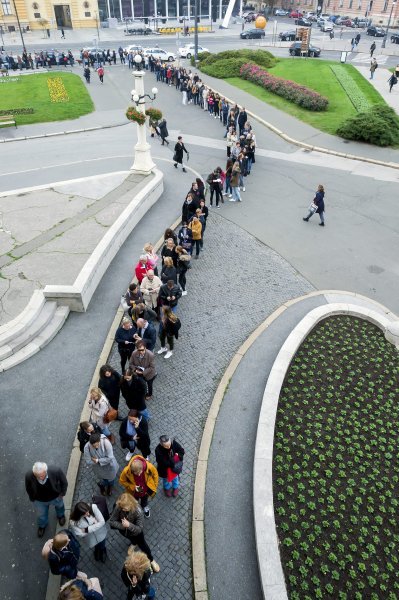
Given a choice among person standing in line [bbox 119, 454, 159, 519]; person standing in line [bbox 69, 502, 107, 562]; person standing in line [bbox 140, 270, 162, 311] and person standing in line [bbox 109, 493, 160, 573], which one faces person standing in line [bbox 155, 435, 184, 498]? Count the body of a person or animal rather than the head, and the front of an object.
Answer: person standing in line [bbox 140, 270, 162, 311]

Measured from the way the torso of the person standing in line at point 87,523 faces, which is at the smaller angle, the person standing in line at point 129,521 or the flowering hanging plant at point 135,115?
the person standing in line

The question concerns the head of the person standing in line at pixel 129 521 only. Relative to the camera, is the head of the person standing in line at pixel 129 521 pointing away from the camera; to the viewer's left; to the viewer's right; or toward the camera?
toward the camera

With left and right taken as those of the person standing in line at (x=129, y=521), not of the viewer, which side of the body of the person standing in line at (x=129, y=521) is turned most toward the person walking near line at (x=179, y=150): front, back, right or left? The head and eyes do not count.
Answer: back

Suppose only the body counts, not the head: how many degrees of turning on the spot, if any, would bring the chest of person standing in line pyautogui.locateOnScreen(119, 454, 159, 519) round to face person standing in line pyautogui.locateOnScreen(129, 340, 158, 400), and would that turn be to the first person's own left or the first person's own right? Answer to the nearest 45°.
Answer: approximately 180°

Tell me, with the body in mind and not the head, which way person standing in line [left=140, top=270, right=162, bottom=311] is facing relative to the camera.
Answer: toward the camera

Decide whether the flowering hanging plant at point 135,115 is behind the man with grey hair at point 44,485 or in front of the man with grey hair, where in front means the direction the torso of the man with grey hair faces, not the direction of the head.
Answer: behind

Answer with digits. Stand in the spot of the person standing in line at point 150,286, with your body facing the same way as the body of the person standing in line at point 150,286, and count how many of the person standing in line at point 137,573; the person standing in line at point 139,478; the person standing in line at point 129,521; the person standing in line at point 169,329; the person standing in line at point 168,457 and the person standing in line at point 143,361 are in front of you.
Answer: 6

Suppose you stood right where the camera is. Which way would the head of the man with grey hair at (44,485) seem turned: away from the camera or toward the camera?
toward the camera

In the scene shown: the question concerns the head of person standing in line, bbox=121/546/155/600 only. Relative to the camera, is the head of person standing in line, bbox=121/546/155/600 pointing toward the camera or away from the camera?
toward the camera

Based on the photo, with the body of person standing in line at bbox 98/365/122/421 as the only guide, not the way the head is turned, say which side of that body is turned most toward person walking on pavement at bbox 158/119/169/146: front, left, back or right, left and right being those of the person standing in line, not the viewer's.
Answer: back

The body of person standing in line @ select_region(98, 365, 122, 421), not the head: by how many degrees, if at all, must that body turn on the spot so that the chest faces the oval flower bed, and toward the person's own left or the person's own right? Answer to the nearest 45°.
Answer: approximately 45° to the person's own left

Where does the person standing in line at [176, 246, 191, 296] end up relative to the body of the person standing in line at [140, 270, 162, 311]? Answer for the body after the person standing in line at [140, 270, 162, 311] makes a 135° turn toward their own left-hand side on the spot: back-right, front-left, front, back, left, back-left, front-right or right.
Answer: front
